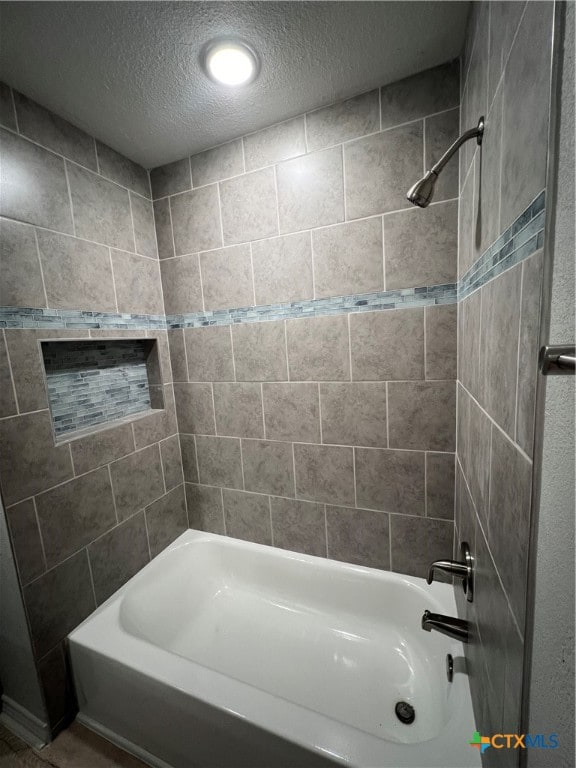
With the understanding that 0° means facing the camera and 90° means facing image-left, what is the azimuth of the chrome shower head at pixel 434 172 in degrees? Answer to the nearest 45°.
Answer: approximately 90°

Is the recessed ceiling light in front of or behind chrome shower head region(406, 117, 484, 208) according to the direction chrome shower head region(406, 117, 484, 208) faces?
in front
